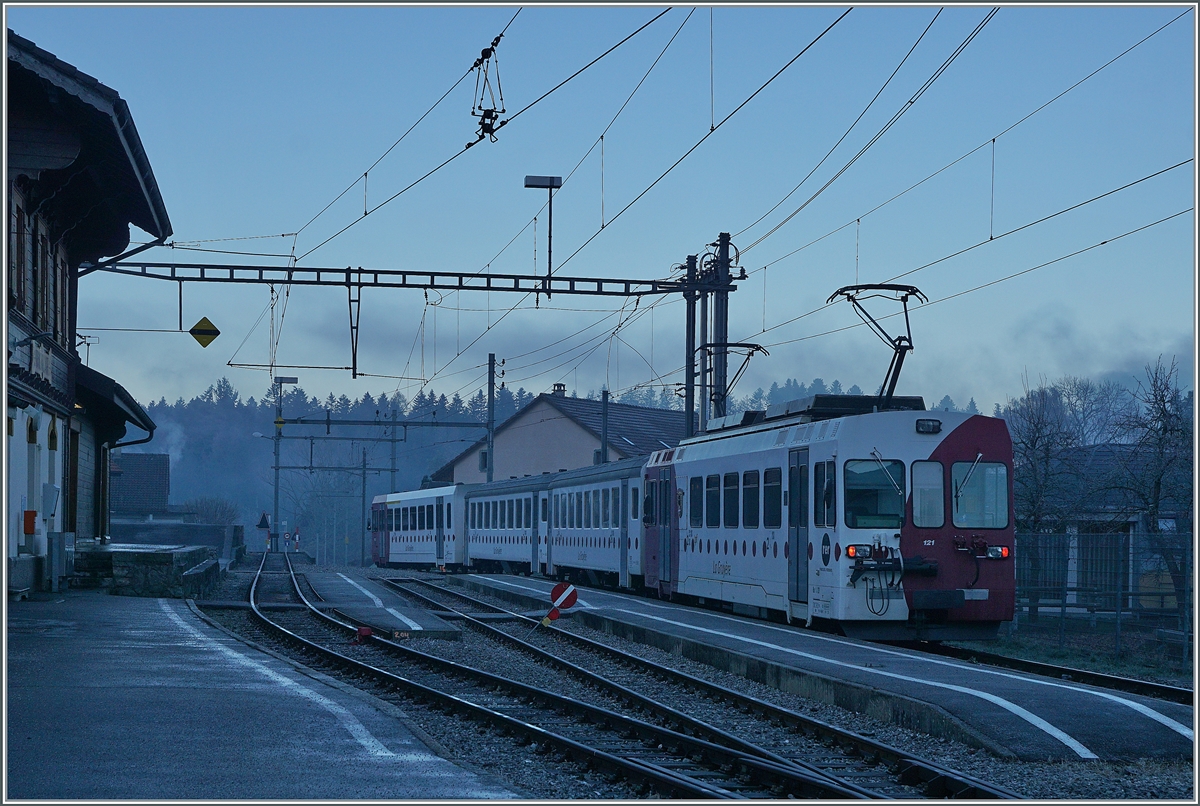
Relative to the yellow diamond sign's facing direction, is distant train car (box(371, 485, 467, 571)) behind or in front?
behind

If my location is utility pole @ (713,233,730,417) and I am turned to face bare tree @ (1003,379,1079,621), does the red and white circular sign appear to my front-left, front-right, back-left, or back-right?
back-right

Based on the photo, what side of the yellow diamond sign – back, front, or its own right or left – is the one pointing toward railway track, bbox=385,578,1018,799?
front

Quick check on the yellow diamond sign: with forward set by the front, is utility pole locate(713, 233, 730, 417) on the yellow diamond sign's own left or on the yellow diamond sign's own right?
on the yellow diamond sign's own left

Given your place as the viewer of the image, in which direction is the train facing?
facing the viewer and to the right of the viewer

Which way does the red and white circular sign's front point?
toward the camera

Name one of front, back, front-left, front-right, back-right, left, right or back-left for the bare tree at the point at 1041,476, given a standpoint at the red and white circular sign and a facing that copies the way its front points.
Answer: back-left

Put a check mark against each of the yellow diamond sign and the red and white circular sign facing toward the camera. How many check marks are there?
2

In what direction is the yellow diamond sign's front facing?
toward the camera

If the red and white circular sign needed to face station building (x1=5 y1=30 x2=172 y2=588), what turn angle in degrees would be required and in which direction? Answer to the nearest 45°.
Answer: approximately 90° to its right
